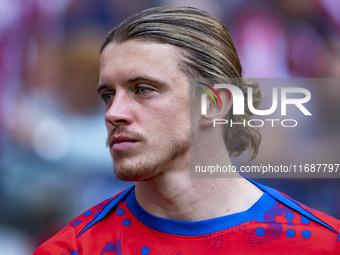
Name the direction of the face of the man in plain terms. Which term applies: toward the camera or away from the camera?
toward the camera

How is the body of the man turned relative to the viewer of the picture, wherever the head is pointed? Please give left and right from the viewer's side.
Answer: facing the viewer and to the left of the viewer
